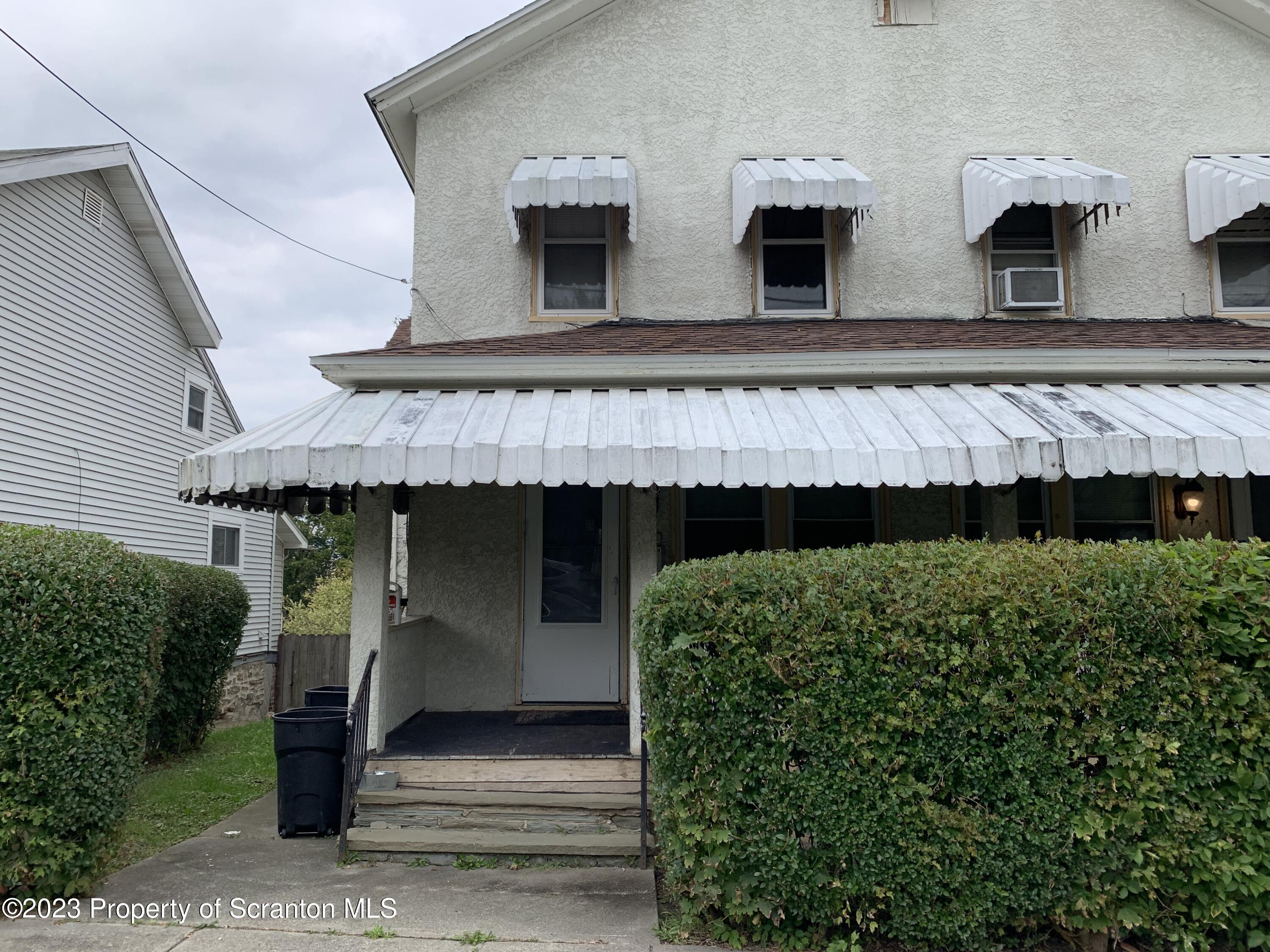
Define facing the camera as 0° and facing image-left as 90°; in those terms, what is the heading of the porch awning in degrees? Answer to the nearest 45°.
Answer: approximately 0°

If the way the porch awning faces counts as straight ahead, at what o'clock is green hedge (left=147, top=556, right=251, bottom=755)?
The green hedge is roughly at 4 o'clock from the porch awning.

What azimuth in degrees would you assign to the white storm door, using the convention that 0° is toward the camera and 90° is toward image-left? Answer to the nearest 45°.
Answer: approximately 0°
